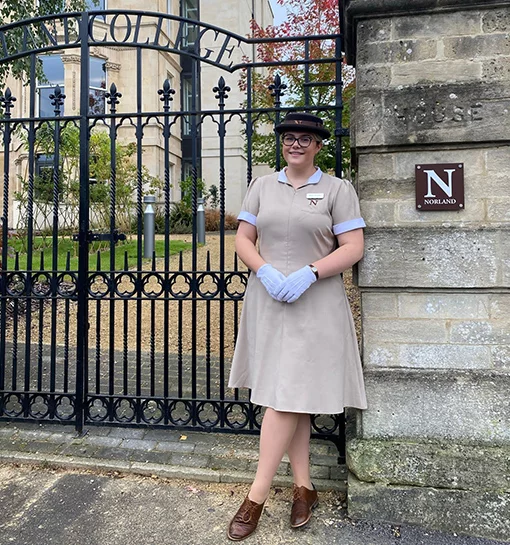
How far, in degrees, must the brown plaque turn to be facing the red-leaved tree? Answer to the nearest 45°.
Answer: approximately 180°

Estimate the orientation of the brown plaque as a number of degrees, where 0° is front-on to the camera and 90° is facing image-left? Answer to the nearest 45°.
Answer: approximately 0°

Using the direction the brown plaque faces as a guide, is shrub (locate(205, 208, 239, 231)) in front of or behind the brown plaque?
behind

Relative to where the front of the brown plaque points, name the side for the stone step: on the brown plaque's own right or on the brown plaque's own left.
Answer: on the brown plaque's own right

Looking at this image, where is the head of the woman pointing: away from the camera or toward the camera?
toward the camera

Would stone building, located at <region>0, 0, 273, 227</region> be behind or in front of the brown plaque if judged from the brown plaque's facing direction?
behind
